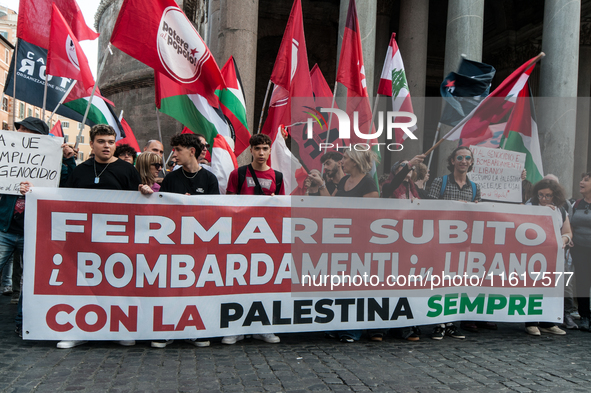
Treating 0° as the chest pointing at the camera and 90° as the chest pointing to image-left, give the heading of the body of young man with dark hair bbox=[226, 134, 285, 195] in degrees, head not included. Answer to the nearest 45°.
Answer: approximately 0°

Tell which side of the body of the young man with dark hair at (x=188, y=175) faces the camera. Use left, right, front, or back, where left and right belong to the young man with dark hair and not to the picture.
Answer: front

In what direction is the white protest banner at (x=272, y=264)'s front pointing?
toward the camera

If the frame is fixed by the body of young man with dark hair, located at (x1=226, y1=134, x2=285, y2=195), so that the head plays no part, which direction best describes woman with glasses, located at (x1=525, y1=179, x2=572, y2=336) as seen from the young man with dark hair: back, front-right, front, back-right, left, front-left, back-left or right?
left

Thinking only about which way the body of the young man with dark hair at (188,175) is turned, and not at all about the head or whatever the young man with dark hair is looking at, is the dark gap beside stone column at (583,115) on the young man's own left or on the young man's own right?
on the young man's own left

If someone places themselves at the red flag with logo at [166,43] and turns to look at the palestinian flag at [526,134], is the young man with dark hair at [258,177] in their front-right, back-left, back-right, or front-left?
front-right

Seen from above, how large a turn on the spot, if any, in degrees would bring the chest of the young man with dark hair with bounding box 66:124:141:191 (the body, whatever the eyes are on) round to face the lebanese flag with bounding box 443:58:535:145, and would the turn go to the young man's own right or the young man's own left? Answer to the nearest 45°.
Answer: approximately 90° to the young man's own left

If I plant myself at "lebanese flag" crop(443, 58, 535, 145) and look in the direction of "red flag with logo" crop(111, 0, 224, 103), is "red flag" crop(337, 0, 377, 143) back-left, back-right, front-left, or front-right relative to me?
front-right

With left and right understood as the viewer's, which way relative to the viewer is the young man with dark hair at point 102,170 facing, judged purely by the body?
facing the viewer

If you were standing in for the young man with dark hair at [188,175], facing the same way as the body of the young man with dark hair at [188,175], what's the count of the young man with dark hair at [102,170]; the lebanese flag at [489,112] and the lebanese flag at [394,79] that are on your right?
1
